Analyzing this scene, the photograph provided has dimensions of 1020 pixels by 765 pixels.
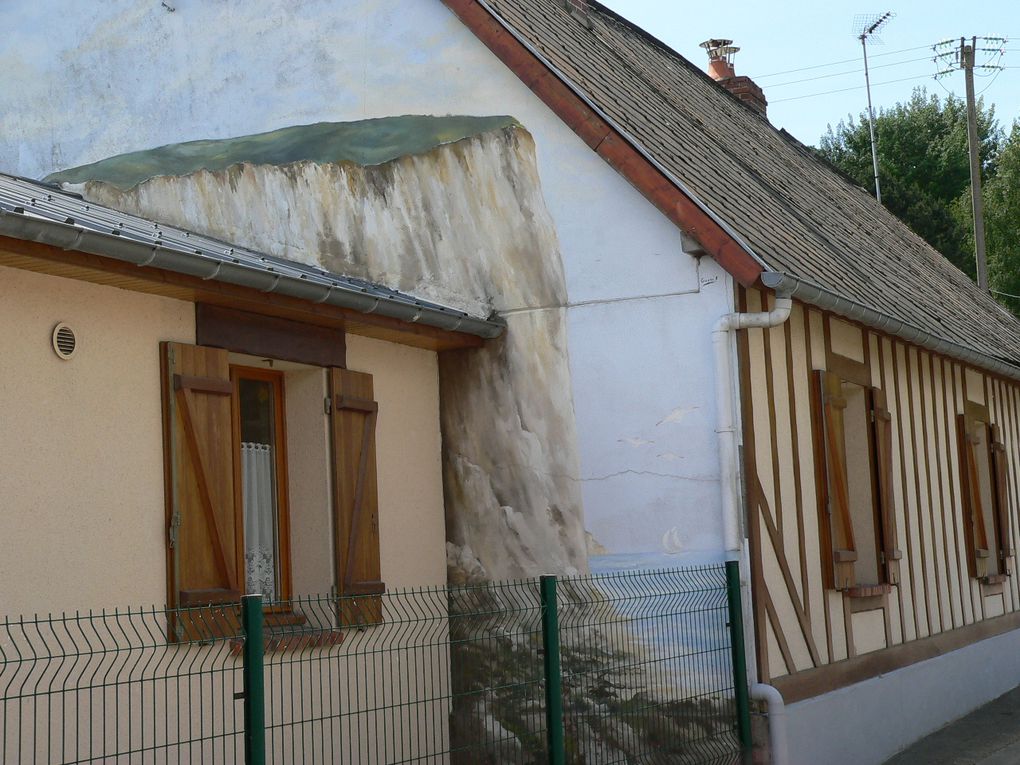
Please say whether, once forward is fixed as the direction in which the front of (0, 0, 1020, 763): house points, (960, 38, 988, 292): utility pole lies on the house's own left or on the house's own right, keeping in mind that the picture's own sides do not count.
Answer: on the house's own left

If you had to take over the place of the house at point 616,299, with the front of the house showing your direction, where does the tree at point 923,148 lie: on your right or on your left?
on your left
